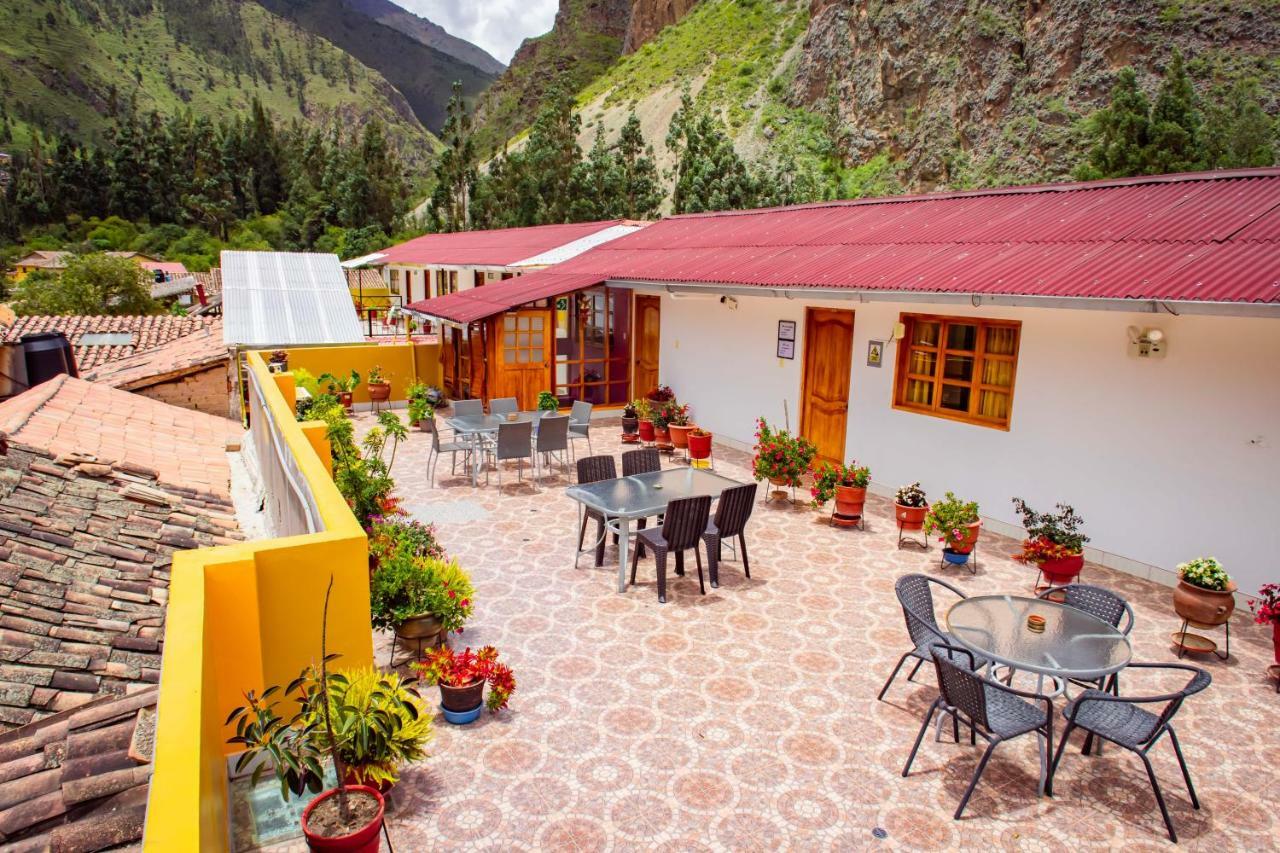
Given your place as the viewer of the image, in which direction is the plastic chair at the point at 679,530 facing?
facing away from the viewer and to the left of the viewer

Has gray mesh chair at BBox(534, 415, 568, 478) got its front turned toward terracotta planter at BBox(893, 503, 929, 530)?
no

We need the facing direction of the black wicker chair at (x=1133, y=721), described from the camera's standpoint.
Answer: facing away from the viewer and to the left of the viewer

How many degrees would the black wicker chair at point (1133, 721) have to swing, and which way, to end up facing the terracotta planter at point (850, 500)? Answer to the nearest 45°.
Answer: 0° — it already faces it

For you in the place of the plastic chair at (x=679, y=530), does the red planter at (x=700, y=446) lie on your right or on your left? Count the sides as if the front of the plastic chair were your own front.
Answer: on your right

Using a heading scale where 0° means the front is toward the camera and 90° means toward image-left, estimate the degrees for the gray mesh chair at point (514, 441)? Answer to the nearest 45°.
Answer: approximately 135°

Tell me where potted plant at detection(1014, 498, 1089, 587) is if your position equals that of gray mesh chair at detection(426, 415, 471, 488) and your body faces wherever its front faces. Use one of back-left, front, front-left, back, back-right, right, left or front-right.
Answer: front-right

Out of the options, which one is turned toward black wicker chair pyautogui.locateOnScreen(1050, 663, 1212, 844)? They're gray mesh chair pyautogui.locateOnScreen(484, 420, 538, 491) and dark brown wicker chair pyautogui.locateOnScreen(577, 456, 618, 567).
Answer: dark brown wicker chair pyautogui.locateOnScreen(577, 456, 618, 567)

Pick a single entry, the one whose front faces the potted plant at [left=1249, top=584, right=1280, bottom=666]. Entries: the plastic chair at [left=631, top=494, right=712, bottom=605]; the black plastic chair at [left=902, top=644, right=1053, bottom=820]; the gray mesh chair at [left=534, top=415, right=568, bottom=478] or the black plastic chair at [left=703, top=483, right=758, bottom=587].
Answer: the black plastic chair at [left=902, top=644, right=1053, bottom=820]

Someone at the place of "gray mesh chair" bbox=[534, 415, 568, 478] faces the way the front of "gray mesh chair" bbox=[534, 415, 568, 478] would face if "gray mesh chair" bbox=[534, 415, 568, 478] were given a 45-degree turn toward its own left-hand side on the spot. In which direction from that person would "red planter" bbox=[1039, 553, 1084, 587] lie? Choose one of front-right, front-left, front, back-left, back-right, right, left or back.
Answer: back-left

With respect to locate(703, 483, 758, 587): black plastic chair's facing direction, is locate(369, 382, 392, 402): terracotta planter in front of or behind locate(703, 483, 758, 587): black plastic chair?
in front

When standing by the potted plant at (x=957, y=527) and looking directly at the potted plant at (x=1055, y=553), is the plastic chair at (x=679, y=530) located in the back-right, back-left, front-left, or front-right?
back-right

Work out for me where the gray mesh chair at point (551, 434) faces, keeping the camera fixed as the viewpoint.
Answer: facing away from the viewer and to the left of the viewer

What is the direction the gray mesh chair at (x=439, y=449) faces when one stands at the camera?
facing to the right of the viewer

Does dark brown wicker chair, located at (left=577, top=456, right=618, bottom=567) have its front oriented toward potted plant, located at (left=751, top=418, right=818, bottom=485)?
no

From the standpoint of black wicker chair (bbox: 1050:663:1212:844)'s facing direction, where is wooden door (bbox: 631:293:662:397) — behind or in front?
in front
